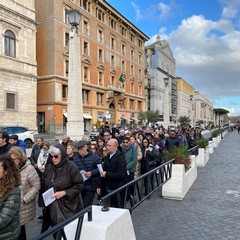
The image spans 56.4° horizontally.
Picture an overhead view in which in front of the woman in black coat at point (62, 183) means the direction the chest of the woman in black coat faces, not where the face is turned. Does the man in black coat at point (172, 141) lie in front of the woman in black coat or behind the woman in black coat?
behind

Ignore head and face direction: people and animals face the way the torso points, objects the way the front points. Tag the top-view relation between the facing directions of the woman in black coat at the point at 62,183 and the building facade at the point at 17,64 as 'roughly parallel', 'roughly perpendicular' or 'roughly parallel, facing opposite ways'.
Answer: roughly perpendicular

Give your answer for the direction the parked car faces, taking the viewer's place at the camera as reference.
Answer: facing to the left of the viewer

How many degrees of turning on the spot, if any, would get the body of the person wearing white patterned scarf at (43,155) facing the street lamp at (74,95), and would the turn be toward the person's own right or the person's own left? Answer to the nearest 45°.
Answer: approximately 135° to the person's own right

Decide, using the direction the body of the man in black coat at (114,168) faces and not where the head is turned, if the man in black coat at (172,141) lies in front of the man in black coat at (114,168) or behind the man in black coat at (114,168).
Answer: behind

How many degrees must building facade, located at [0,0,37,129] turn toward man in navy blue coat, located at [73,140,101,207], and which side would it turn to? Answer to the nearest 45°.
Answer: approximately 45° to its right

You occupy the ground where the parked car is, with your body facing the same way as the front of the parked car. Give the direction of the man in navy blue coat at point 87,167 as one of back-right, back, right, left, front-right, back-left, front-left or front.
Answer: left

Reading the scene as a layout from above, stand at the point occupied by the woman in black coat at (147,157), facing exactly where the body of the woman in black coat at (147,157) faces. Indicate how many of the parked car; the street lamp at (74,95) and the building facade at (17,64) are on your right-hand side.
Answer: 3

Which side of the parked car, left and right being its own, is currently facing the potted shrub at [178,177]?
left
